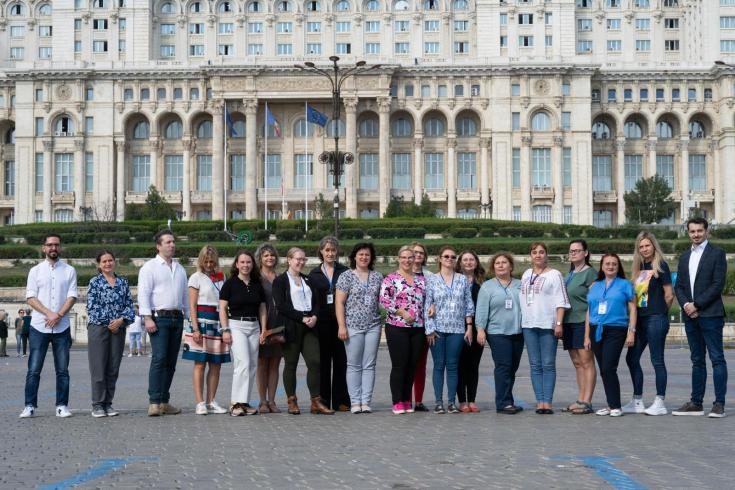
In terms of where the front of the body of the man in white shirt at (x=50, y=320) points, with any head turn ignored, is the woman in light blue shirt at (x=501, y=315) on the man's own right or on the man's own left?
on the man's own left

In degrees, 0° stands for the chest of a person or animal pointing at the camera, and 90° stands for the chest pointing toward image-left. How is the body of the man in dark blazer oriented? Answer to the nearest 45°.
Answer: approximately 45°

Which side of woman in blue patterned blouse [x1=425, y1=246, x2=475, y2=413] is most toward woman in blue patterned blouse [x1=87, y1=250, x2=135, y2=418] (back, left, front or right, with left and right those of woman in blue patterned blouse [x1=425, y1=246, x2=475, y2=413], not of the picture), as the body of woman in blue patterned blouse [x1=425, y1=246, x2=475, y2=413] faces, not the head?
right

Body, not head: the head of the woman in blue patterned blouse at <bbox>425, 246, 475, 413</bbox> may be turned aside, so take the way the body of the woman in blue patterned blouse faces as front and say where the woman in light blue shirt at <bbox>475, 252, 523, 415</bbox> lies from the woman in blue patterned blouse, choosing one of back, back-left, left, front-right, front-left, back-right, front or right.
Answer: left

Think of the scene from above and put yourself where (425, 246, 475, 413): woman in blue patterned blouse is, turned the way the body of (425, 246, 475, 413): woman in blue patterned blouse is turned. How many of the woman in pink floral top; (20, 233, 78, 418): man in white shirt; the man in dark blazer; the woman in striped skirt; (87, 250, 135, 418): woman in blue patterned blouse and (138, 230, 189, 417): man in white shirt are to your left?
1

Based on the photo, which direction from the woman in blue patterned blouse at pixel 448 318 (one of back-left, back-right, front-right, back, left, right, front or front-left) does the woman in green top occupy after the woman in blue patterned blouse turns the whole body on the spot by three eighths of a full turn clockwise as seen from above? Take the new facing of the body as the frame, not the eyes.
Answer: back-right

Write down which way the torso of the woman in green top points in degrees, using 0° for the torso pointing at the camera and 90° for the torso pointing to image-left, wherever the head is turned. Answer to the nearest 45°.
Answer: approximately 45°

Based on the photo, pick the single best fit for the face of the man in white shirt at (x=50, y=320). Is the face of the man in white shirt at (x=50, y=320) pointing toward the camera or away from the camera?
toward the camera

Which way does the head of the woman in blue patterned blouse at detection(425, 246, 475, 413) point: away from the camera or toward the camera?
toward the camera

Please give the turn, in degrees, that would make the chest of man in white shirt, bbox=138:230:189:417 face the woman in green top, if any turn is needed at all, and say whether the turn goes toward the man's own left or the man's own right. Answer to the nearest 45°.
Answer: approximately 45° to the man's own left

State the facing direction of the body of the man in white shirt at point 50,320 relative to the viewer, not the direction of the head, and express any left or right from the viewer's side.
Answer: facing the viewer

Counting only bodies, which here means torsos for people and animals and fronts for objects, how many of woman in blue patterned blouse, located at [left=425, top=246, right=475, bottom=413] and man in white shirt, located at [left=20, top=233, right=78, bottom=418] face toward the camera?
2

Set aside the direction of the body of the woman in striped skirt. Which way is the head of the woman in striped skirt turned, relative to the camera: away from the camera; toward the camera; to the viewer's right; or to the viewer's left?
toward the camera

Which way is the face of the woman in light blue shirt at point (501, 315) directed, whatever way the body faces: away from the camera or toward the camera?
toward the camera

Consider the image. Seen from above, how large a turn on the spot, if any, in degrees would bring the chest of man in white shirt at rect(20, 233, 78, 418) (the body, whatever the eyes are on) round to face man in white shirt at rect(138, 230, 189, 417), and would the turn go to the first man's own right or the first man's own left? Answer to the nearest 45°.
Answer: approximately 90° to the first man's own left

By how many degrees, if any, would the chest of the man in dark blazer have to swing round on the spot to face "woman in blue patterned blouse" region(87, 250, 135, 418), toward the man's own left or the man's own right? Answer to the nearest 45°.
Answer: approximately 45° to the man's own right

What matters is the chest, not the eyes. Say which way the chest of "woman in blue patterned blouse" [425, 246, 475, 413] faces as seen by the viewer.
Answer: toward the camera
